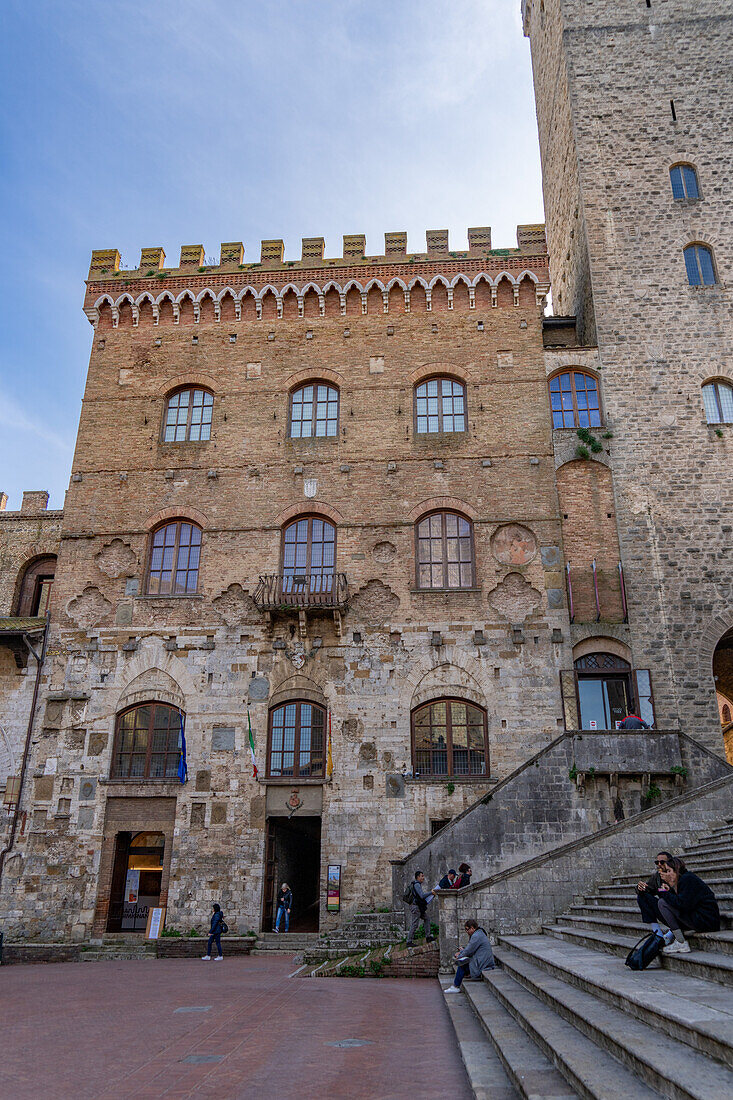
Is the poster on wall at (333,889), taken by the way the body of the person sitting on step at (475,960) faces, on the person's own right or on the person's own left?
on the person's own right

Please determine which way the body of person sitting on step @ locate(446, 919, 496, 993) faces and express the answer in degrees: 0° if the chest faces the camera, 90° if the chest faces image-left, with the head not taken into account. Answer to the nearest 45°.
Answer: approximately 90°

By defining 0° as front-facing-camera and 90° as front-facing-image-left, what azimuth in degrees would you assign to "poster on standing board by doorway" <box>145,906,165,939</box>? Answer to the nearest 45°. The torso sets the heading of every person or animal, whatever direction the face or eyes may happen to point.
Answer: approximately 0°

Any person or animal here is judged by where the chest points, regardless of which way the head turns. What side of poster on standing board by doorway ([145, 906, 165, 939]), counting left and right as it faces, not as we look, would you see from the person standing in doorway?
left
